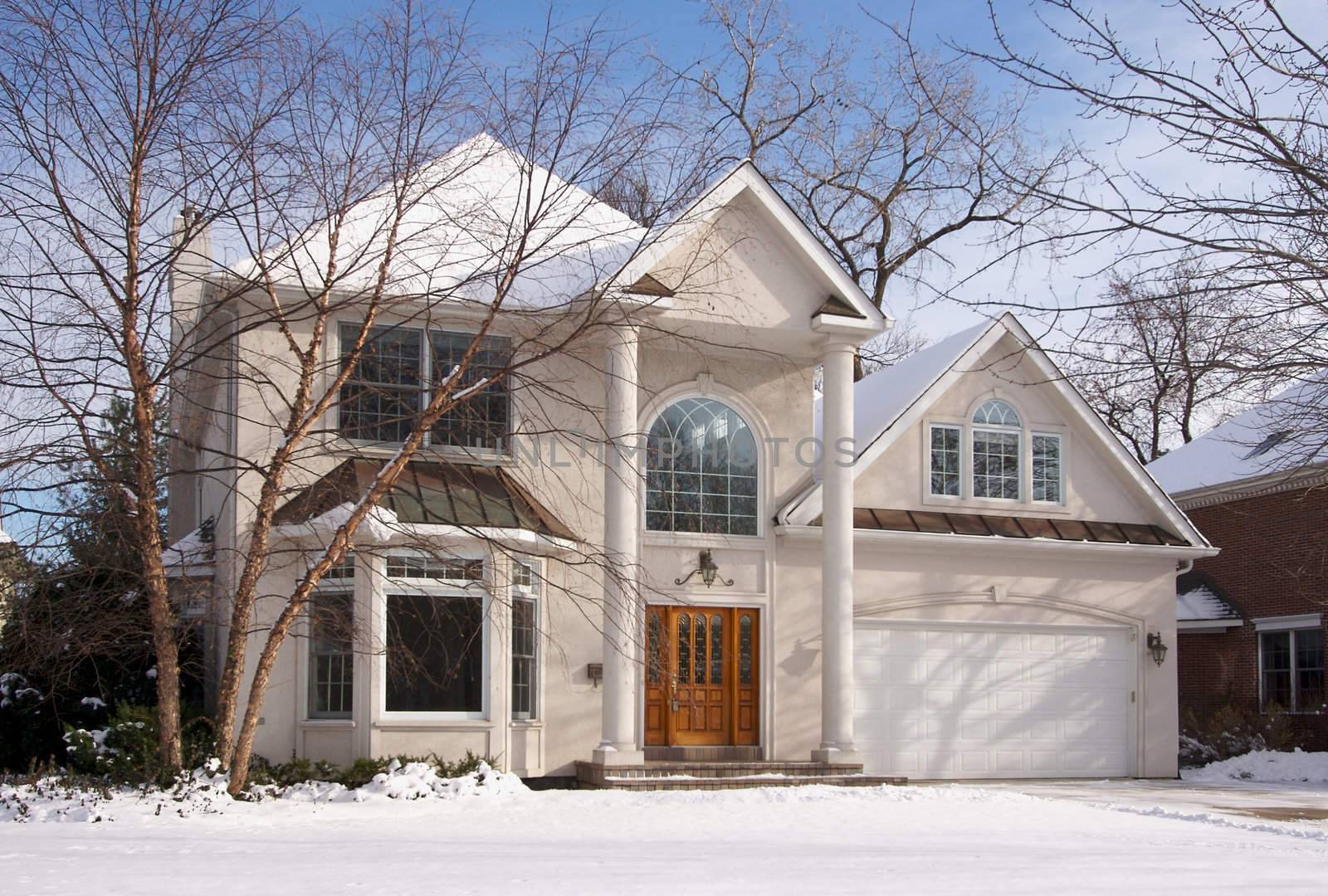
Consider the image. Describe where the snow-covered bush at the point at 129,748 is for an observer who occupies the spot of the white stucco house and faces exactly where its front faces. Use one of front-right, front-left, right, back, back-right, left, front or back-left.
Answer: front-right

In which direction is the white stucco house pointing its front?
toward the camera

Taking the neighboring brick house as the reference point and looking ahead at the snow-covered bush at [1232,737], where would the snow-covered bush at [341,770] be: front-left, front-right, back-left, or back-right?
front-right

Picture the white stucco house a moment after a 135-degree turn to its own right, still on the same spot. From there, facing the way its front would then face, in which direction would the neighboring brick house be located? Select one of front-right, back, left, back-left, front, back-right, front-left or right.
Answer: right
